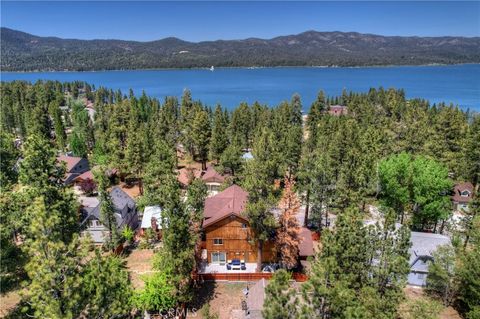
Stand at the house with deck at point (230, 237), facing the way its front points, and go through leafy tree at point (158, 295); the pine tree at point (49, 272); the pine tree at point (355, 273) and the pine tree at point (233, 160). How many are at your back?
1

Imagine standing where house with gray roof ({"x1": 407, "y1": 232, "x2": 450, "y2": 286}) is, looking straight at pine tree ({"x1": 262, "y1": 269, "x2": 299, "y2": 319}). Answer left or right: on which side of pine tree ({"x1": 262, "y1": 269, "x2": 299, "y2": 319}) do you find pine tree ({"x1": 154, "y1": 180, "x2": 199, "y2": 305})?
right

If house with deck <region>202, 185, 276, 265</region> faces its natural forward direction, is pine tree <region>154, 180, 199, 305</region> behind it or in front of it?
in front

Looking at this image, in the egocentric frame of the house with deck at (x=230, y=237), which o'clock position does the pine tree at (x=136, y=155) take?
The pine tree is roughly at 5 o'clock from the house with deck.

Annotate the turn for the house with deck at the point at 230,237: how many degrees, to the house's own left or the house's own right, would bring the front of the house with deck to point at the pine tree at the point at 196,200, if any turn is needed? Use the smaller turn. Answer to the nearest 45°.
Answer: approximately 135° to the house's own right

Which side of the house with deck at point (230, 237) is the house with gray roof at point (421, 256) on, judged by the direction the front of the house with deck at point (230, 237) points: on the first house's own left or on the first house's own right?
on the first house's own left

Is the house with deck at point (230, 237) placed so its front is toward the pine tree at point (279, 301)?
yes

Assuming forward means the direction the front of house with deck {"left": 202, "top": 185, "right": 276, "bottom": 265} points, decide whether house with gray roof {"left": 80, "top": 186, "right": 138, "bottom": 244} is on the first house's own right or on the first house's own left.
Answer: on the first house's own right

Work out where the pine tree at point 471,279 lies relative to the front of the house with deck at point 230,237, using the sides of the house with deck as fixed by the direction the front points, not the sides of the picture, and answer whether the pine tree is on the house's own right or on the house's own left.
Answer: on the house's own left

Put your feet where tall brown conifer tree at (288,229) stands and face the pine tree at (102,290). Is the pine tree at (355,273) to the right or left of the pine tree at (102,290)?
left

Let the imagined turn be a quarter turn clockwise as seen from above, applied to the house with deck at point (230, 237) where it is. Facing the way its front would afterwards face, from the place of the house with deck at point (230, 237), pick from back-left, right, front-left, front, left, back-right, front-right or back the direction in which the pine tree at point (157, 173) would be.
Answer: front-right

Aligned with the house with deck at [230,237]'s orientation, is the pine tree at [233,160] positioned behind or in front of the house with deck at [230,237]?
behind

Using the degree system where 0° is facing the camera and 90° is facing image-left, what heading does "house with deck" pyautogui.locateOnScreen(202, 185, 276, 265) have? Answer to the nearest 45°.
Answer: approximately 0°

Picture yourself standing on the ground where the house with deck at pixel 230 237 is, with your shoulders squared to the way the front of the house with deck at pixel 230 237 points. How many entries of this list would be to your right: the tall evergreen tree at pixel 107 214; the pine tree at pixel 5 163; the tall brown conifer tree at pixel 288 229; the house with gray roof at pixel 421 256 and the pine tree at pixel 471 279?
2
